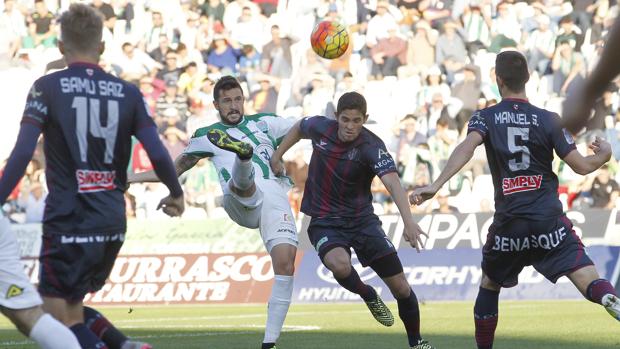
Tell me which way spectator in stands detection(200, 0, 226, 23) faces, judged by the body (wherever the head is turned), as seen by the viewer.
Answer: toward the camera

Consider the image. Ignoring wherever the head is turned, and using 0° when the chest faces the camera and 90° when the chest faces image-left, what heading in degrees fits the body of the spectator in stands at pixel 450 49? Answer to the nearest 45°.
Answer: approximately 0°

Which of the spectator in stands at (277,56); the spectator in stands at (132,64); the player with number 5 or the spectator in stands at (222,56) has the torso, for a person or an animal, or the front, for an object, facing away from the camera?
the player with number 5

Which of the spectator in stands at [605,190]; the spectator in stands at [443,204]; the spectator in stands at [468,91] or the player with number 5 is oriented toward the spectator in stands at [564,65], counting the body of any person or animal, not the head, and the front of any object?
the player with number 5

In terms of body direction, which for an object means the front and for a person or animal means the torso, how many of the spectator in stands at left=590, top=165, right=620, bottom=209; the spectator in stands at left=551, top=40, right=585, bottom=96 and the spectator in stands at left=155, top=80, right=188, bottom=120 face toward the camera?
3

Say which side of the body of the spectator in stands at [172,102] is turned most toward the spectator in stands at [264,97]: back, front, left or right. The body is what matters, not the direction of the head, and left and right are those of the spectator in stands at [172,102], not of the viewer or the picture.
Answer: left

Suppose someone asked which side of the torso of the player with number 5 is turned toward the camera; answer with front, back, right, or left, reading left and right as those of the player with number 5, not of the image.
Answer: back

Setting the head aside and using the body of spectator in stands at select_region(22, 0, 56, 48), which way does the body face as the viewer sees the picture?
toward the camera

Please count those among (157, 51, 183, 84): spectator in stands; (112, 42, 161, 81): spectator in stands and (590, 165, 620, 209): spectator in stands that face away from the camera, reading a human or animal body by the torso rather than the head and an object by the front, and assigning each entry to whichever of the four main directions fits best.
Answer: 0

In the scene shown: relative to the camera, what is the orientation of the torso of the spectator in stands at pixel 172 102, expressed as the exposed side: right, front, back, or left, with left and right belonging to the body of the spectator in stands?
front

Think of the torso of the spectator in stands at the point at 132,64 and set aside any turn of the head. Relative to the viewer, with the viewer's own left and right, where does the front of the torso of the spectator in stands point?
facing the viewer
